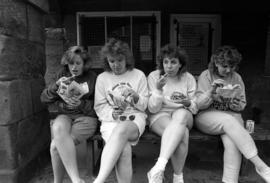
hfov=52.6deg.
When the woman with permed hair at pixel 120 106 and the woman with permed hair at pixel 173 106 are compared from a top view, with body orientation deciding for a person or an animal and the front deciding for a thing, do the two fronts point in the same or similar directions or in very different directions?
same or similar directions

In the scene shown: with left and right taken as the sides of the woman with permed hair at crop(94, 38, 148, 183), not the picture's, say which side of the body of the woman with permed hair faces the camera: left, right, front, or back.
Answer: front

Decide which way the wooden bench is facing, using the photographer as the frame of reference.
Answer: facing the viewer

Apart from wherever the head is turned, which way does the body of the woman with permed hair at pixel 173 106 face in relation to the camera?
toward the camera
